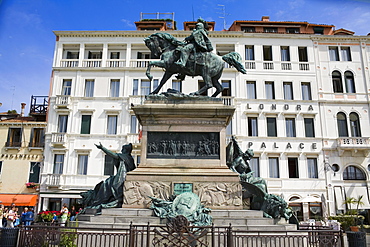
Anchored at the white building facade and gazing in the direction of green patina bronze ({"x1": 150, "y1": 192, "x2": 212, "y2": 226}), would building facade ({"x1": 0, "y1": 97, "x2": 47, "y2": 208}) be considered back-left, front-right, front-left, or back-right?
front-right

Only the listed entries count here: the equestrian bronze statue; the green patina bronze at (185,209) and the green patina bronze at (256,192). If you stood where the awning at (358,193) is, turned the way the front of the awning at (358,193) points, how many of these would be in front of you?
3

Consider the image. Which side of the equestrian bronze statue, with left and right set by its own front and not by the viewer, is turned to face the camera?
left

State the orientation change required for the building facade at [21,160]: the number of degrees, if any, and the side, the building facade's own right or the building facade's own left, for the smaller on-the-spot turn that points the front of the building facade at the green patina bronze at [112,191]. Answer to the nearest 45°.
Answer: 0° — it already faces it

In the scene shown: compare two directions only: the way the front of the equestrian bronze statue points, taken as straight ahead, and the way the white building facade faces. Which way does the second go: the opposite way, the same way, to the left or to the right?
to the left

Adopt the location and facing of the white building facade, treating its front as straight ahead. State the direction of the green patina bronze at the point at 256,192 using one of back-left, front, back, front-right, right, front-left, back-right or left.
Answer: front

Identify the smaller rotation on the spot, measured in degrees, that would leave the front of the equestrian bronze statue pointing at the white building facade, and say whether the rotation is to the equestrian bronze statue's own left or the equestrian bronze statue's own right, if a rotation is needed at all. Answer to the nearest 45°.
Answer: approximately 90° to the equestrian bronze statue's own right

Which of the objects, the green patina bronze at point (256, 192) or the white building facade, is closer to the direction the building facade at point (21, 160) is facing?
the green patina bronze

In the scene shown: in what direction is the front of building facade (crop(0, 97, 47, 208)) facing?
toward the camera

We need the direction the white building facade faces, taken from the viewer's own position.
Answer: facing the viewer

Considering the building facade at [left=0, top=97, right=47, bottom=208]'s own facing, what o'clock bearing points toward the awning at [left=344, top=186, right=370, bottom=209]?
The awning is roughly at 10 o'clock from the building facade.

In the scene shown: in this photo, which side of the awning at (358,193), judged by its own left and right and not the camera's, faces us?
front

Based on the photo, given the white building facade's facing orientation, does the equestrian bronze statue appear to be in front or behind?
in front

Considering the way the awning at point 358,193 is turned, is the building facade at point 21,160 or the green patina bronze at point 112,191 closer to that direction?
the green patina bronze
